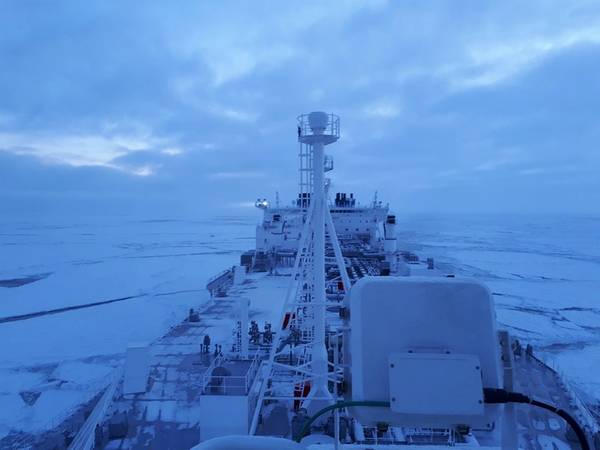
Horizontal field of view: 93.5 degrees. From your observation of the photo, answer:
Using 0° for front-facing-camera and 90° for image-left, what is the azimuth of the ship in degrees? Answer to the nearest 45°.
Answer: approximately 0°
